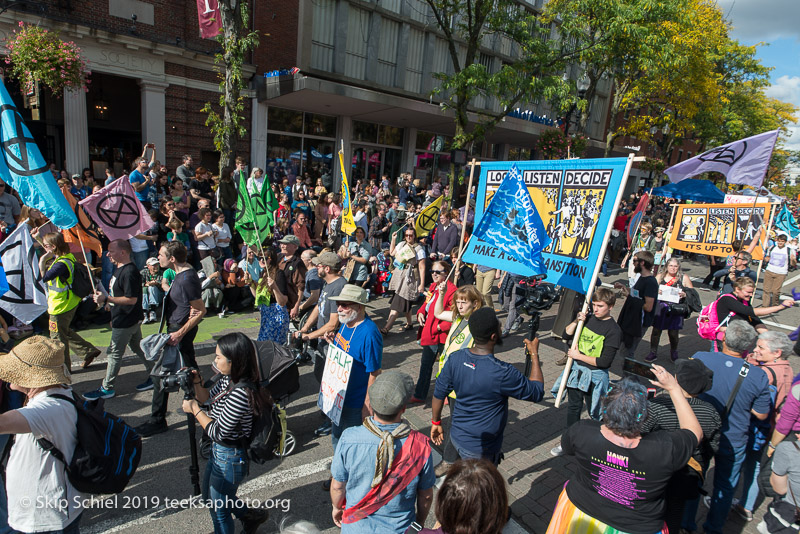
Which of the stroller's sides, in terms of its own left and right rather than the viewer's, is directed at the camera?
left

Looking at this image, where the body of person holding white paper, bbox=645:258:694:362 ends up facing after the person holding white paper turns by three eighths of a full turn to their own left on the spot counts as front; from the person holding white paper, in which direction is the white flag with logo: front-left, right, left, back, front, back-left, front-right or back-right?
back

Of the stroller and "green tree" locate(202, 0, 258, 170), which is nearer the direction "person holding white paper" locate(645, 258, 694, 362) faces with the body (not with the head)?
the stroller

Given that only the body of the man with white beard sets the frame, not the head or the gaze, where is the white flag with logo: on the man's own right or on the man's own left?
on the man's own right

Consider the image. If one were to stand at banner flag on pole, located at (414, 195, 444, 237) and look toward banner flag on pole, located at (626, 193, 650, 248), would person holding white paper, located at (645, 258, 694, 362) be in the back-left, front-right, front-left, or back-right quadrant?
front-right

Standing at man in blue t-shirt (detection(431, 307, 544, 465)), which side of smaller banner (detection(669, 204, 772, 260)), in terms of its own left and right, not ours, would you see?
front

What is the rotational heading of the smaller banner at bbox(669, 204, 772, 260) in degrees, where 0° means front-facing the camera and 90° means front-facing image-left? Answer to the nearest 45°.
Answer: approximately 0°

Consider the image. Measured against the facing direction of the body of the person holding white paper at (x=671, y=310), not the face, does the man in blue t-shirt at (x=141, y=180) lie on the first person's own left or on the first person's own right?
on the first person's own right

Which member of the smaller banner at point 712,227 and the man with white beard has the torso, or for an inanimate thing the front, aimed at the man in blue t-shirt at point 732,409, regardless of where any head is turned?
the smaller banner

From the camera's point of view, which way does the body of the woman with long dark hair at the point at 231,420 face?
to the viewer's left

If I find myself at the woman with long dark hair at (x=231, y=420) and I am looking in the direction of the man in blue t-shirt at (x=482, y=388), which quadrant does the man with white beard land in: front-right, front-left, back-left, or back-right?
front-left

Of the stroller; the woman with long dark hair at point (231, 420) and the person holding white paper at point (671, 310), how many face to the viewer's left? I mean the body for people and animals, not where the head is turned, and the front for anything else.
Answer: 2

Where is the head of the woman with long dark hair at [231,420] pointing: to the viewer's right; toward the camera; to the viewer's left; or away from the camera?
to the viewer's left

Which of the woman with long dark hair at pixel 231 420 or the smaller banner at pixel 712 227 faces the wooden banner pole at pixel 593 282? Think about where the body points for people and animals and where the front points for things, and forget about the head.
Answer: the smaller banner

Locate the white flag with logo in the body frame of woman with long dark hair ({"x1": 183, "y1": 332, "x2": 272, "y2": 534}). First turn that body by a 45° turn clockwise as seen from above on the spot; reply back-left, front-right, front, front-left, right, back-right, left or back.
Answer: front
